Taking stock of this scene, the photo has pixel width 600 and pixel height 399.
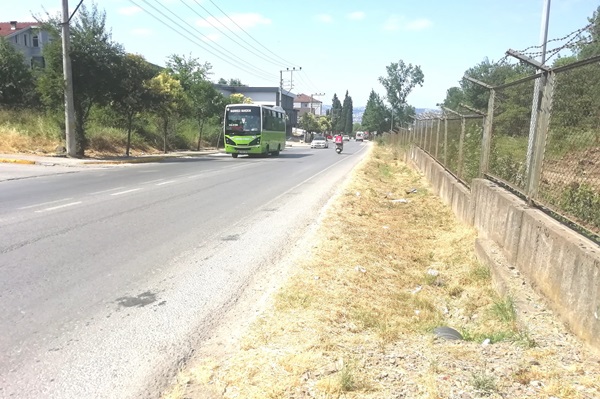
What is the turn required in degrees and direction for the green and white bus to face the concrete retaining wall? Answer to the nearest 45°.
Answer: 0° — it already faces it

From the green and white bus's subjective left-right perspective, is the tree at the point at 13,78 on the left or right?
on its right

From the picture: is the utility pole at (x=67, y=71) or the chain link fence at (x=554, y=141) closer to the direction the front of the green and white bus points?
the chain link fence

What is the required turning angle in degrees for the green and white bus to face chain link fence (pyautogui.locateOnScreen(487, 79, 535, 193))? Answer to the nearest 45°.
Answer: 0° — it already faces it

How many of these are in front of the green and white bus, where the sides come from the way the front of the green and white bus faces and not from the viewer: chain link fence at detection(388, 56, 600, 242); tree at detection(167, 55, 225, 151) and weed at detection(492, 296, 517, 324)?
2

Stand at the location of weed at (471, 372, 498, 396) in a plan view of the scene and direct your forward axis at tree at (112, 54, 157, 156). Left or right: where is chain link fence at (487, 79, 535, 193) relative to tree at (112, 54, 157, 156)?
right

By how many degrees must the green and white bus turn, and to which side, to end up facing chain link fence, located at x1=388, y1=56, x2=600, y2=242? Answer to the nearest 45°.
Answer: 0° — it already faces it

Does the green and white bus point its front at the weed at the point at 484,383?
yes

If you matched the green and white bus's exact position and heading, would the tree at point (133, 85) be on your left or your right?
on your right

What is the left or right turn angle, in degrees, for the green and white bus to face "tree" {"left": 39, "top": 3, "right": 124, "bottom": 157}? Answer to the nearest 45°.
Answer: approximately 45° to its right

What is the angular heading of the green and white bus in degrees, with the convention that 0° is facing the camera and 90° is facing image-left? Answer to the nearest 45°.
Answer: approximately 0°
